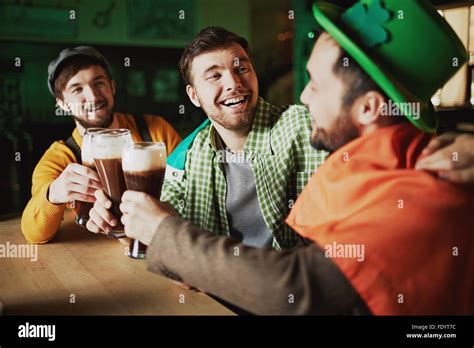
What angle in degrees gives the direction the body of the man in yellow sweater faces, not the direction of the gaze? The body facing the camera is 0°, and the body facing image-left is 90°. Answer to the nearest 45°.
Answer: approximately 0°

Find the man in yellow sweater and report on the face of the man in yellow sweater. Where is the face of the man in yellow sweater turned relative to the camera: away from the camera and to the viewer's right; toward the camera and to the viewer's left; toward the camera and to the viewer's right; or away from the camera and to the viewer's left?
toward the camera and to the viewer's right

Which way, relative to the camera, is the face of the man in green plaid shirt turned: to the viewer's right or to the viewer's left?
to the viewer's right

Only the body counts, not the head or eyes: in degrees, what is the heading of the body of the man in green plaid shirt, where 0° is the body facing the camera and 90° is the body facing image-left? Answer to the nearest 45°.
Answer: approximately 0°

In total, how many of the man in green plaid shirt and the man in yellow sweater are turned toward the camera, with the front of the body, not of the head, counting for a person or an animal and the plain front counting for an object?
2
